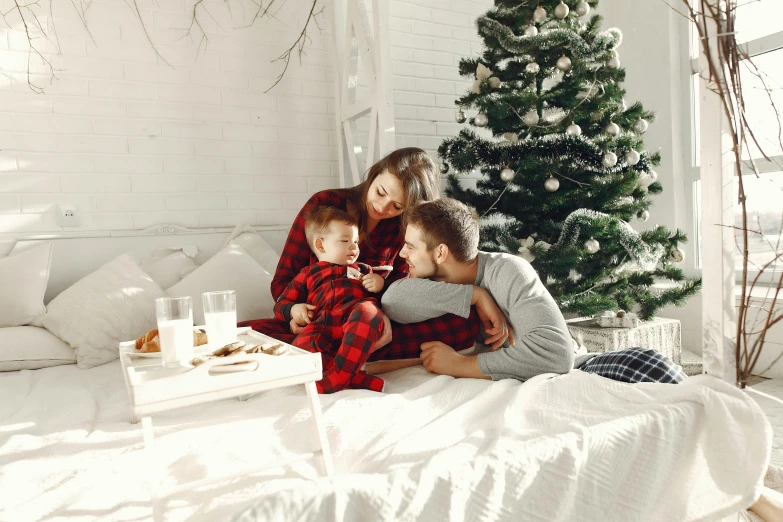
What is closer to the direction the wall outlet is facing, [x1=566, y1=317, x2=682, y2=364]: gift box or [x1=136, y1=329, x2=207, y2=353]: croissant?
the croissant

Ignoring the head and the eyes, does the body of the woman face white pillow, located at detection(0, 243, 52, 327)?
no

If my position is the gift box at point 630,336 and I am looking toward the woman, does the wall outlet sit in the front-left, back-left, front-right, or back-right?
front-right

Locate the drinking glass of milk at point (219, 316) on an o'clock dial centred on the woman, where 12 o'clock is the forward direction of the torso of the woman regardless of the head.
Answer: The drinking glass of milk is roughly at 1 o'clock from the woman.

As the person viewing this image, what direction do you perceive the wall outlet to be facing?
facing the viewer

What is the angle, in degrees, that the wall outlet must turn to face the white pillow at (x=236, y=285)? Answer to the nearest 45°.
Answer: approximately 45° to its left

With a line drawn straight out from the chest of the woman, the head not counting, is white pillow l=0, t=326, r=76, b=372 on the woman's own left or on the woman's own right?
on the woman's own right

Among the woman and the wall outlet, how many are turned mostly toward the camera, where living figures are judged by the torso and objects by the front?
2

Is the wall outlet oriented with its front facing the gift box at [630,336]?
no

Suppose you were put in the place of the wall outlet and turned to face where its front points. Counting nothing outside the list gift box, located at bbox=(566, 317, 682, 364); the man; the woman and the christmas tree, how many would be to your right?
0

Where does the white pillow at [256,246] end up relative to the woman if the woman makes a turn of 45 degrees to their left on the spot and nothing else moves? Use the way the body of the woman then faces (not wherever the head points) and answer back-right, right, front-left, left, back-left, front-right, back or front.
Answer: back

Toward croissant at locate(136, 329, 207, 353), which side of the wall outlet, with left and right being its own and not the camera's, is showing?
front

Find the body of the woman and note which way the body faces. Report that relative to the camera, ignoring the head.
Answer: toward the camera
